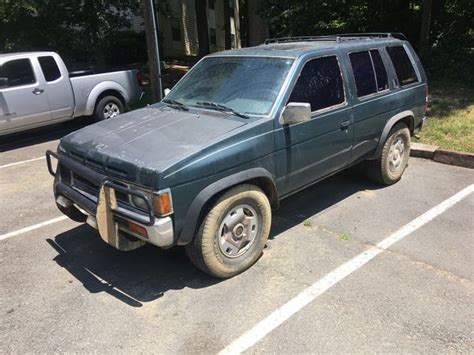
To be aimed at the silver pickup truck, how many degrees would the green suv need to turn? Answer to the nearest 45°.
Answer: approximately 90° to its right

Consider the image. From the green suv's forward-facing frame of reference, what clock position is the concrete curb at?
The concrete curb is roughly at 6 o'clock from the green suv.

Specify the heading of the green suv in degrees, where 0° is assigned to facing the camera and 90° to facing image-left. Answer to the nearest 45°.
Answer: approximately 45°

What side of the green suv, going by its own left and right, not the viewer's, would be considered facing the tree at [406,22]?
back

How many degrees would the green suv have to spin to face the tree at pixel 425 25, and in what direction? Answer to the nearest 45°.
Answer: approximately 180°

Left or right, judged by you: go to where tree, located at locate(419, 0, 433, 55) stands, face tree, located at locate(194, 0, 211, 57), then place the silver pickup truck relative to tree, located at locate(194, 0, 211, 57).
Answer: left

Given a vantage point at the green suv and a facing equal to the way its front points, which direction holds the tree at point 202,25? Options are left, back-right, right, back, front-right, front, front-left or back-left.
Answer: back-right

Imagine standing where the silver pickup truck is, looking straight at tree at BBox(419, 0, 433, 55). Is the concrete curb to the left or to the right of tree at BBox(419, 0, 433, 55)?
right
